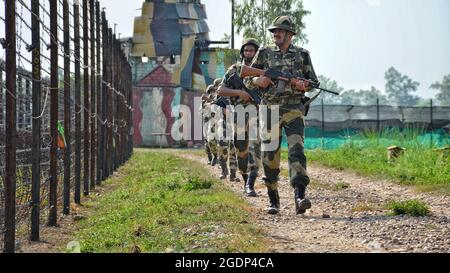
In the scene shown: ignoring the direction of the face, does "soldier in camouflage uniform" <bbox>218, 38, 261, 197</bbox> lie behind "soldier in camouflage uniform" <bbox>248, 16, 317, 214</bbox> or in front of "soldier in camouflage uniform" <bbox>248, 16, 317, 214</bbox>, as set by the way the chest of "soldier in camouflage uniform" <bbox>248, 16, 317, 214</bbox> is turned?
behind

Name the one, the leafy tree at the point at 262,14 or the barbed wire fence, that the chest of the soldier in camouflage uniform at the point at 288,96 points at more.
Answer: the barbed wire fence

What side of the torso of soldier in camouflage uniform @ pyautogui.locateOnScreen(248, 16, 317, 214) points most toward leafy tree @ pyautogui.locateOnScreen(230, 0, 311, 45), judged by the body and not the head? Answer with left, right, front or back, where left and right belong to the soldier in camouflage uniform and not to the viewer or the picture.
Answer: back

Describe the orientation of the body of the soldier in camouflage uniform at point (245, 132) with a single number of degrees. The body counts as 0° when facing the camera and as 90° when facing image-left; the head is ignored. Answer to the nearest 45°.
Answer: approximately 0°

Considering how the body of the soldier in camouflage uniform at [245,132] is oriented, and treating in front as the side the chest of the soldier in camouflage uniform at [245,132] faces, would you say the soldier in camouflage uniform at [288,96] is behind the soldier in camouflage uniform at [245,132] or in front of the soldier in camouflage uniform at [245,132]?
in front

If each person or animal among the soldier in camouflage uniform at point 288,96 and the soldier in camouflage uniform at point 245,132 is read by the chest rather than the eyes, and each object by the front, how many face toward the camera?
2

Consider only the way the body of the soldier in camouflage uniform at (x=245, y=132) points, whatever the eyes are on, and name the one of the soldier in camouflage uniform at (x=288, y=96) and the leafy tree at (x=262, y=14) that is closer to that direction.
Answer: the soldier in camouflage uniform

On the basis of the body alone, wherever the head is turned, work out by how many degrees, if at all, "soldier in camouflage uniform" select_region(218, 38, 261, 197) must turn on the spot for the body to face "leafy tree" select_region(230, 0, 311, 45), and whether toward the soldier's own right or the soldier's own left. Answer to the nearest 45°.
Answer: approximately 180°
